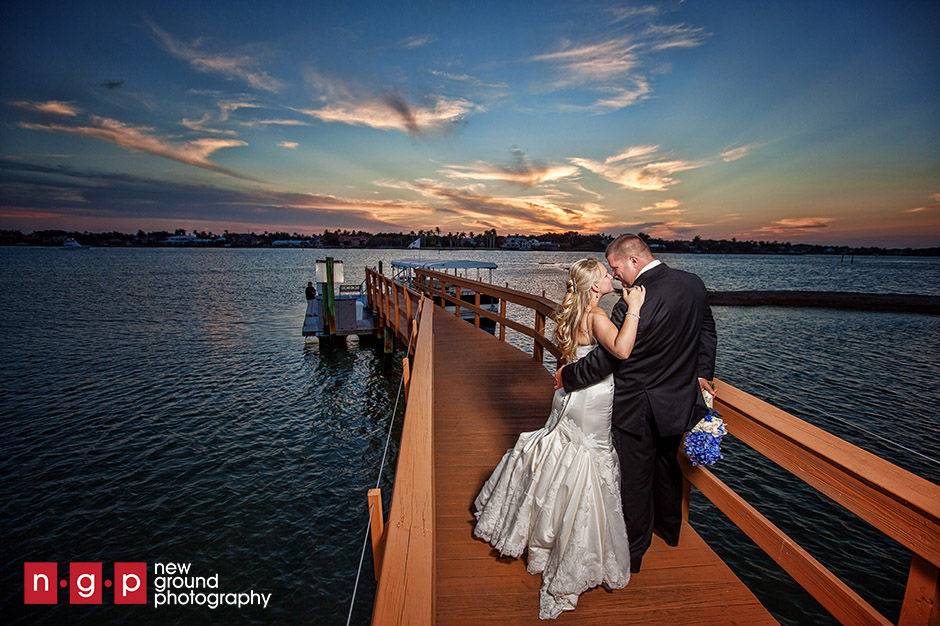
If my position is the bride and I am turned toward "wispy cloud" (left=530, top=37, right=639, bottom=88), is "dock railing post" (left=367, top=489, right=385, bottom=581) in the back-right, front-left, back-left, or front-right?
back-left

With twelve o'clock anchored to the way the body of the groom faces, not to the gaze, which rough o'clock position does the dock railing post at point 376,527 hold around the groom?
The dock railing post is roughly at 9 o'clock from the groom.

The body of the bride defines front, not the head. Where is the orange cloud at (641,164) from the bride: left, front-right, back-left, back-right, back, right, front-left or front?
front-left

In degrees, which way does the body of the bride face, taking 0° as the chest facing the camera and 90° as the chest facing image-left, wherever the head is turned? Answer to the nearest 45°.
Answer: approximately 225°

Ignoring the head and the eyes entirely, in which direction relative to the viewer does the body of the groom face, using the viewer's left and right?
facing away from the viewer and to the left of the viewer

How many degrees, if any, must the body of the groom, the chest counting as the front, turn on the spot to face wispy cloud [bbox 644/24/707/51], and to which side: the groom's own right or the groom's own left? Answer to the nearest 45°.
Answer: approximately 45° to the groom's own right

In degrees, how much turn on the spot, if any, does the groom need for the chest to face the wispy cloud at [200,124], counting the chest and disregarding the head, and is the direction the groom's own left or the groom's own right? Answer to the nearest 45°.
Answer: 0° — they already face it

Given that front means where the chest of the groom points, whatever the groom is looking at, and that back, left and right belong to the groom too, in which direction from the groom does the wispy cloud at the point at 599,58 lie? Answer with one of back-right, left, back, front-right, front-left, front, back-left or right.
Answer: front-right

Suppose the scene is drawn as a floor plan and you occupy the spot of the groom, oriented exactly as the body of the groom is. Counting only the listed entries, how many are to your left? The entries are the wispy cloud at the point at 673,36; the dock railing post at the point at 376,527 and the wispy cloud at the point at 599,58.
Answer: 1

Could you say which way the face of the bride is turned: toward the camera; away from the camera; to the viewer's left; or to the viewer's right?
to the viewer's right

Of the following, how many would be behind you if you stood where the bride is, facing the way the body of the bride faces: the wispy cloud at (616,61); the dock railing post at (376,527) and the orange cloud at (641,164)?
1

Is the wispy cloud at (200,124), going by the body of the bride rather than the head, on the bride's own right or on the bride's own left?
on the bride's own left

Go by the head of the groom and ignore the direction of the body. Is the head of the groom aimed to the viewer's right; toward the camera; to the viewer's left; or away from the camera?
to the viewer's left

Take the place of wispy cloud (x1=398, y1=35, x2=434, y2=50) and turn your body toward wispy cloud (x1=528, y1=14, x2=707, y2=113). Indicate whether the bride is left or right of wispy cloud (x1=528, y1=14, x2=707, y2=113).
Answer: right
